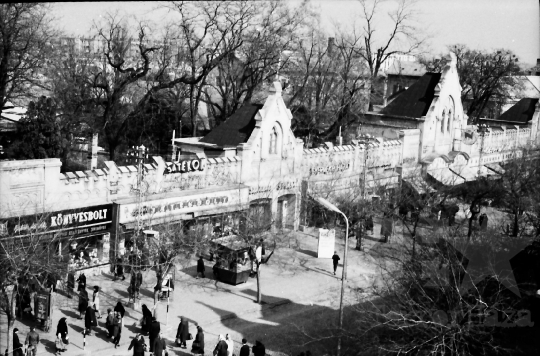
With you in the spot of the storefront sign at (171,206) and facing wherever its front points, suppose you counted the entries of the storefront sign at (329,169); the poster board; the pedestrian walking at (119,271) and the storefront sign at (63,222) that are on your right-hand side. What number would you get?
2

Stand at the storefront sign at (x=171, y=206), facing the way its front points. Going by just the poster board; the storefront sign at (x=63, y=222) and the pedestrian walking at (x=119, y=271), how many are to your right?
2

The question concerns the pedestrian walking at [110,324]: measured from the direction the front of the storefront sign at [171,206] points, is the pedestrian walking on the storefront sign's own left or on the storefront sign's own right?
on the storefront sign's own right

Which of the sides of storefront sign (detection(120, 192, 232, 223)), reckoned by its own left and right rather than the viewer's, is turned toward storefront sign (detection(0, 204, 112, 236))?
right

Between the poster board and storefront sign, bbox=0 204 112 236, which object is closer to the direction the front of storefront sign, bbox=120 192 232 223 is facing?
the poster board

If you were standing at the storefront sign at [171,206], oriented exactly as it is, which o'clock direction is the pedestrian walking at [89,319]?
The pedestrian walking is roughly at 2 o'clock from the storefront sign.

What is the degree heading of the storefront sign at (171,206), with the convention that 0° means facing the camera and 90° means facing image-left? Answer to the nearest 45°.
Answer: approximately 315°

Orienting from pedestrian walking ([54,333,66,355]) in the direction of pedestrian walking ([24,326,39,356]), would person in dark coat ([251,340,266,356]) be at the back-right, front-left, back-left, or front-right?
back-left

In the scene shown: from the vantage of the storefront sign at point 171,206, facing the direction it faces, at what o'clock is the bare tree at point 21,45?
The bare tree is roughly at 6 o'clock from the storefront sign.

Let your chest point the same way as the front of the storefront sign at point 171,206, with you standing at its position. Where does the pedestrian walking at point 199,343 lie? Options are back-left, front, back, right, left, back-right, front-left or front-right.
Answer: front-right

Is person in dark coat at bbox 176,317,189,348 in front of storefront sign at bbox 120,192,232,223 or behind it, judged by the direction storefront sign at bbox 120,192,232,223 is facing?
in front

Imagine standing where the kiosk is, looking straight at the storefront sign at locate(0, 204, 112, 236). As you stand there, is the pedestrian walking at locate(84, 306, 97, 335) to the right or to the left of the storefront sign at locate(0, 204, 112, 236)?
left
